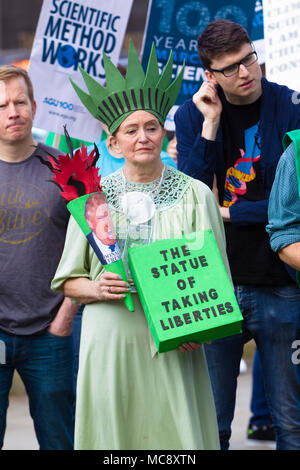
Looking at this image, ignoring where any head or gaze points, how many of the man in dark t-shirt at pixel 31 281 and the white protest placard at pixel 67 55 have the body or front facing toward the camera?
2

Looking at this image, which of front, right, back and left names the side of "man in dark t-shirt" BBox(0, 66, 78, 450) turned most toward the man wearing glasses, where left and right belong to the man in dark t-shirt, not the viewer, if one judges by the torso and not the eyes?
left

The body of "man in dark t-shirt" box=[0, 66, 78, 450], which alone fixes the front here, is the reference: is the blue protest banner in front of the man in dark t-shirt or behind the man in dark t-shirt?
behind

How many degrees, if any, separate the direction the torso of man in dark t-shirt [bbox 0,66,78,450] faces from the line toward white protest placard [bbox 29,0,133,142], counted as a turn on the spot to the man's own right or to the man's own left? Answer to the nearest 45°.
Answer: approximately 180°

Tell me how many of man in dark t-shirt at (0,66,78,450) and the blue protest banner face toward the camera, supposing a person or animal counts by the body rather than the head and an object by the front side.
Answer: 2

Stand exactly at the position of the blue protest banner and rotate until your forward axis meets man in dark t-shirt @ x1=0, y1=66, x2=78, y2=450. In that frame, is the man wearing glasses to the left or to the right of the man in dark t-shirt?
left

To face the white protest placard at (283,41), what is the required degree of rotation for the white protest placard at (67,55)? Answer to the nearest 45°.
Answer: approximately 45° to its left

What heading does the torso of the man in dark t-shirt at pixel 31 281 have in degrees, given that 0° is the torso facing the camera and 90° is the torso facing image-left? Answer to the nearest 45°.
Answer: approximately 0°

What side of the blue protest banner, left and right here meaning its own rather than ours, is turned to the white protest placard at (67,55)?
right
